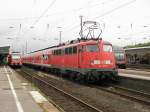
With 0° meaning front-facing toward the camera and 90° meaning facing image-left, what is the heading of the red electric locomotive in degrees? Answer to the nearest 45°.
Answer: approximately 315°

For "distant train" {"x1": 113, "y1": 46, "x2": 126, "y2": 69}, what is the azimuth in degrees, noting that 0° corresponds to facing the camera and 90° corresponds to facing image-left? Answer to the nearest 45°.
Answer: approximately 315°

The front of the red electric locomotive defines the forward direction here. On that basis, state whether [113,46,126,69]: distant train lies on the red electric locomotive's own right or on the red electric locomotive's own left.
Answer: on the red electric locomotive's own left

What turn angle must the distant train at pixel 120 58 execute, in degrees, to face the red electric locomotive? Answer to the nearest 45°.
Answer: approximately 45° to its right
